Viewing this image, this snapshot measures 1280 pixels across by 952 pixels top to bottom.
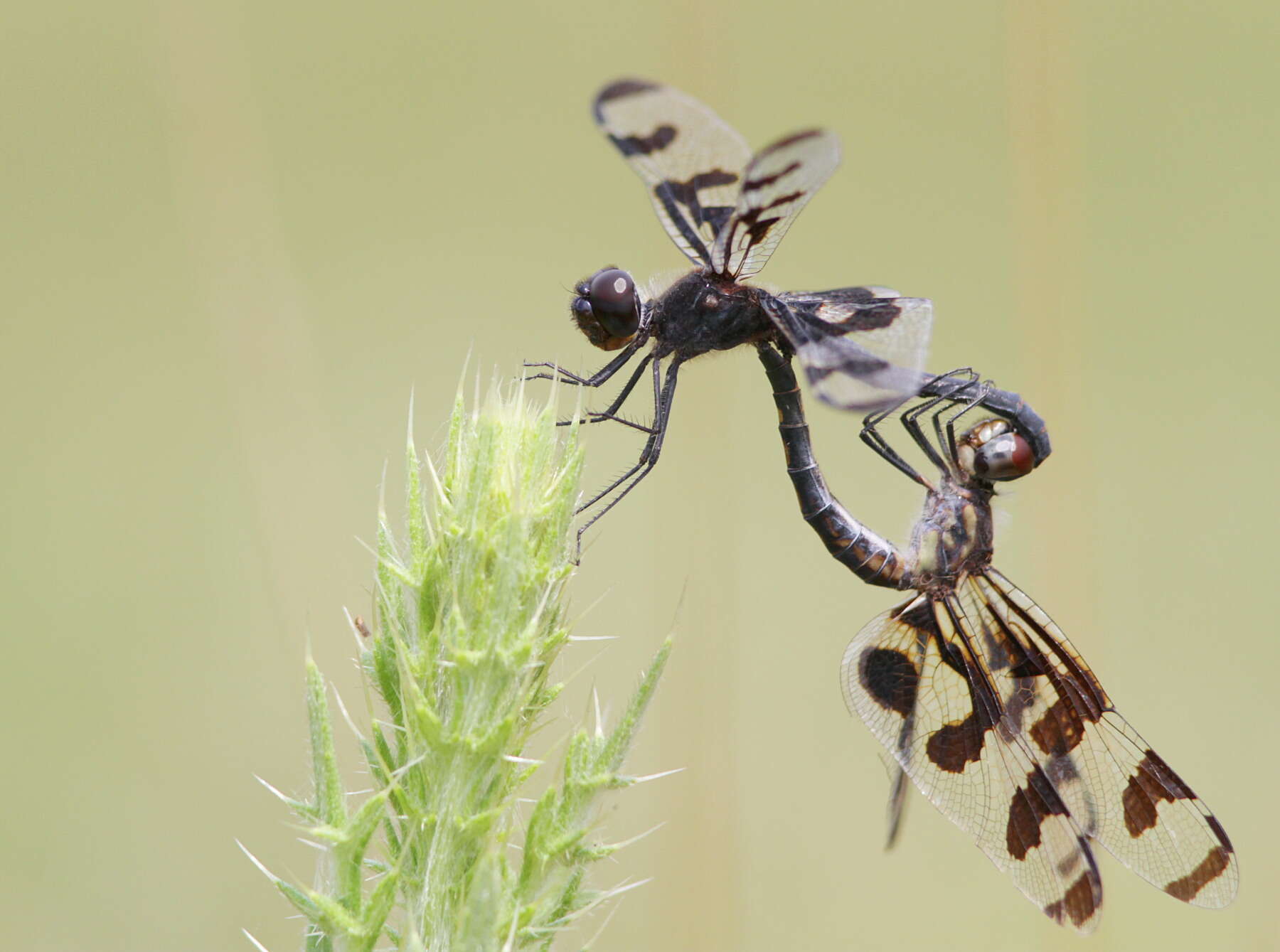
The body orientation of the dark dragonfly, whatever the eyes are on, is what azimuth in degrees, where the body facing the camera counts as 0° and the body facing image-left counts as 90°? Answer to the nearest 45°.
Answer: approximately 90°
